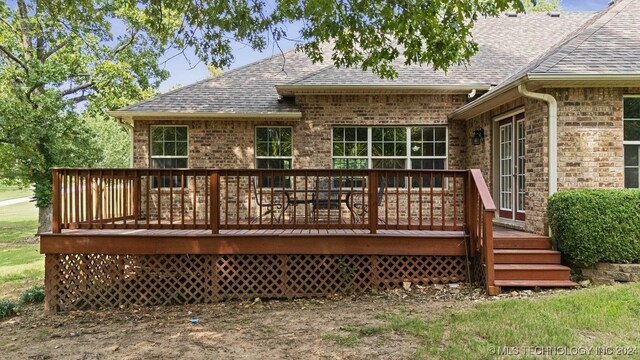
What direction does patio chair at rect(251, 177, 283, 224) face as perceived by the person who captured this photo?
facing to the right of the viewer

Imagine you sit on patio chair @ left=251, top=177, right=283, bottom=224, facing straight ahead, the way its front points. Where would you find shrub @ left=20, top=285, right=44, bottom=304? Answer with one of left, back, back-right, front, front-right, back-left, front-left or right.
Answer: back

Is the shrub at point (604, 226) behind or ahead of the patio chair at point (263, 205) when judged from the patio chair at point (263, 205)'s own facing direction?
ahead

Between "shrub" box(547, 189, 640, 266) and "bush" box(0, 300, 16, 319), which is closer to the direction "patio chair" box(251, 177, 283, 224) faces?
the shrub

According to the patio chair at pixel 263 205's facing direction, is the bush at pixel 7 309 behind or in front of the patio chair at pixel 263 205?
behind
